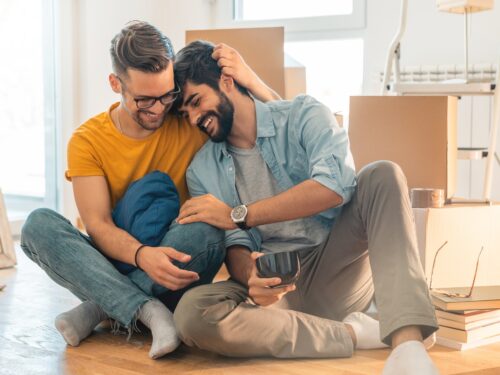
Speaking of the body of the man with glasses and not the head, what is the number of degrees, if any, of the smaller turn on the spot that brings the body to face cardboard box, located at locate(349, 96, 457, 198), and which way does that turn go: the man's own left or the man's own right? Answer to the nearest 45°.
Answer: approximately 135° to the man's own left

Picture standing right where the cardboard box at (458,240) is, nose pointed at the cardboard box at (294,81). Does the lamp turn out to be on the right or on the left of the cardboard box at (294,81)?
right

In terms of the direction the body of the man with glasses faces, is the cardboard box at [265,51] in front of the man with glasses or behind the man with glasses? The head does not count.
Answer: behind

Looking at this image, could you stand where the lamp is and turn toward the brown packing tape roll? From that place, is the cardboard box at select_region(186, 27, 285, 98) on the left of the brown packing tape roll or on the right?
right

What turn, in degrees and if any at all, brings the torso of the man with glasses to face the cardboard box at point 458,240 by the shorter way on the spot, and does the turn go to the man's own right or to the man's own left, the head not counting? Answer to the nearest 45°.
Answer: approximately 90° to the man's own left

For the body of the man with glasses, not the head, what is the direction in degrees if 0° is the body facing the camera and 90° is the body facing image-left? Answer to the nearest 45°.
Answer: approximately 0°

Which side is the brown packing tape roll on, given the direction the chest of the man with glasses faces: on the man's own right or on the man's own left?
on the man's own left

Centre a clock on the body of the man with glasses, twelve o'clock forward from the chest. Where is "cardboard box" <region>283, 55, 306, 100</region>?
The cardboard box is roughly at 7 o'clock from the man with glasses.
